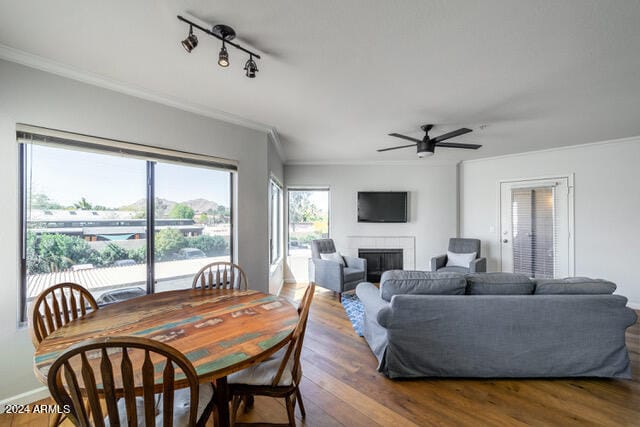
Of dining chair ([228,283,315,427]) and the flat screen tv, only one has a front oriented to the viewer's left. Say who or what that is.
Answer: the dining chair

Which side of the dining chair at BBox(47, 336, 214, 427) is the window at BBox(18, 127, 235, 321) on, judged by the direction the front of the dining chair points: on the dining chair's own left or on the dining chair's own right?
on the dining chair's own left

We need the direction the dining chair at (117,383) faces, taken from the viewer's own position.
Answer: facing away from the viewer and to the right of the viewer

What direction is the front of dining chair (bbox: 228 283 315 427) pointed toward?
to the viewer's left

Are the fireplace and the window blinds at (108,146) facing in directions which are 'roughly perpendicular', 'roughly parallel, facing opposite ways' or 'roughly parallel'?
roughly perpendicular
